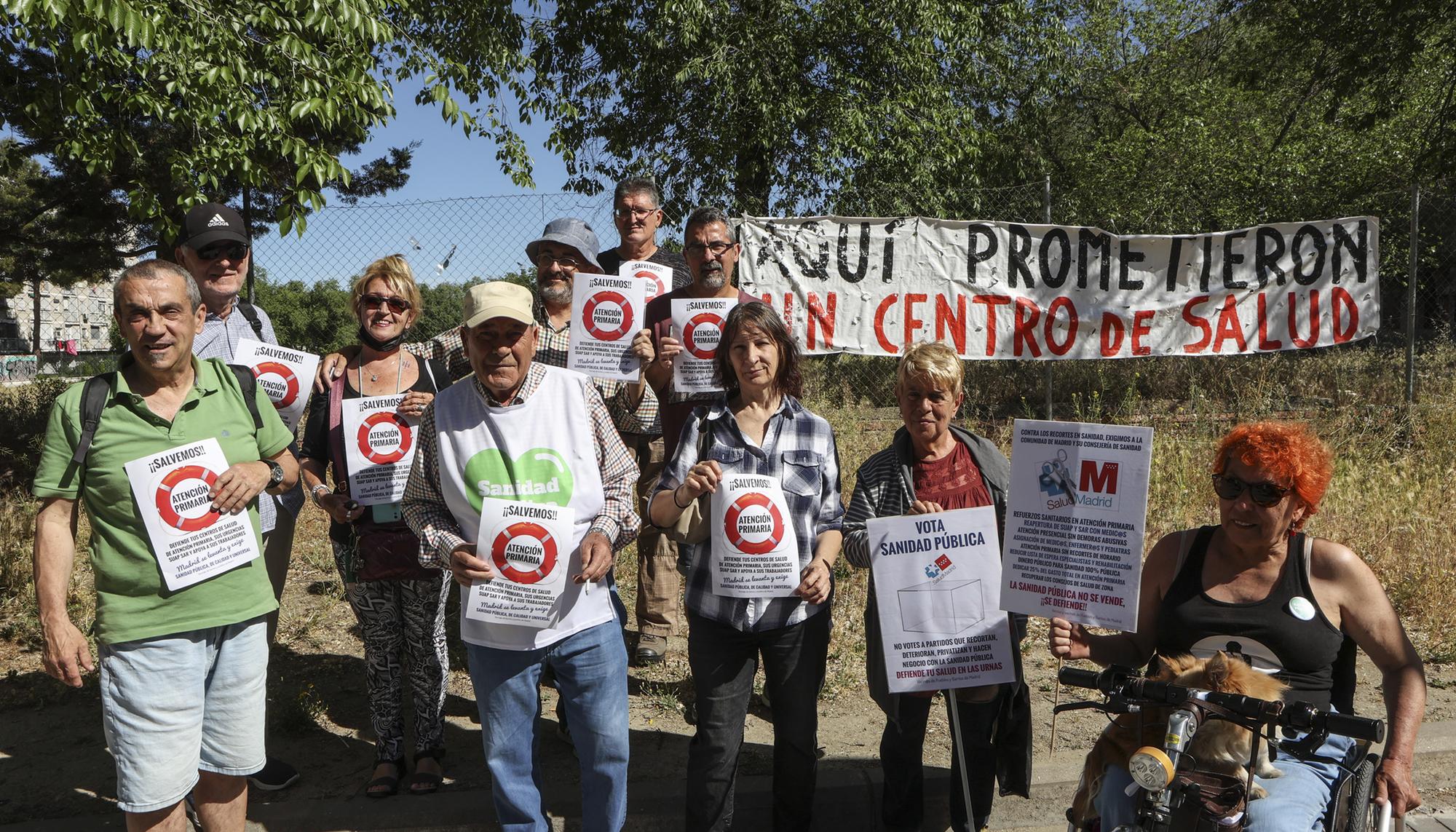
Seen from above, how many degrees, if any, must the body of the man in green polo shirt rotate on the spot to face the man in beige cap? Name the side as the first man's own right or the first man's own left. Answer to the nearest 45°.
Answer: approximately 90° to the first man's own left

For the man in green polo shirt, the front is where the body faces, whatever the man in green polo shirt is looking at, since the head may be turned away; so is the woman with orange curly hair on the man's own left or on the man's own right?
on the man's own left

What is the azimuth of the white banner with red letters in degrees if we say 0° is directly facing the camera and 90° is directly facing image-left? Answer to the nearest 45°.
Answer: approximately 0°

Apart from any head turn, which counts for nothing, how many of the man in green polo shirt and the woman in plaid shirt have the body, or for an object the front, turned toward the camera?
2

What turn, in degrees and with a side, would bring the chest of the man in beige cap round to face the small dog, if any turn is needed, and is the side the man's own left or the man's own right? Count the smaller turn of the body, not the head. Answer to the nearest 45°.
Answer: approximately 45° to the man's own left

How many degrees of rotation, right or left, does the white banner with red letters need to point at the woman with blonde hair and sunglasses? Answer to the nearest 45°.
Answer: approximately 45° to its right

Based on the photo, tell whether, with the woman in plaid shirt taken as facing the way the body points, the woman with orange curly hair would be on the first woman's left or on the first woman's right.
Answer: on the first woman's left

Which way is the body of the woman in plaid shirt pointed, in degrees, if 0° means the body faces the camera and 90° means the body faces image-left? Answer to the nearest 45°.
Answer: approximately 0°

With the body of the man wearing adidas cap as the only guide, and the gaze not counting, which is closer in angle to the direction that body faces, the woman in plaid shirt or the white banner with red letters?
the woman in plaid shirt
